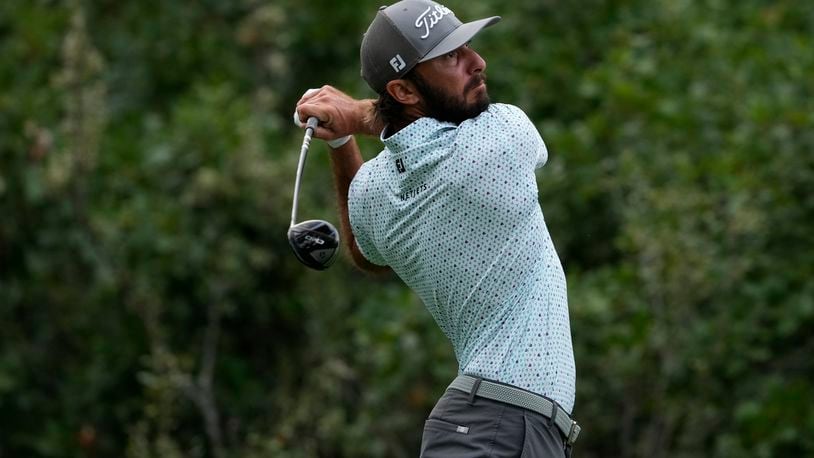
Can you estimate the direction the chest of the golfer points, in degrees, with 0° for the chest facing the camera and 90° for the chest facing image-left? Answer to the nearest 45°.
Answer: approximately 225°
